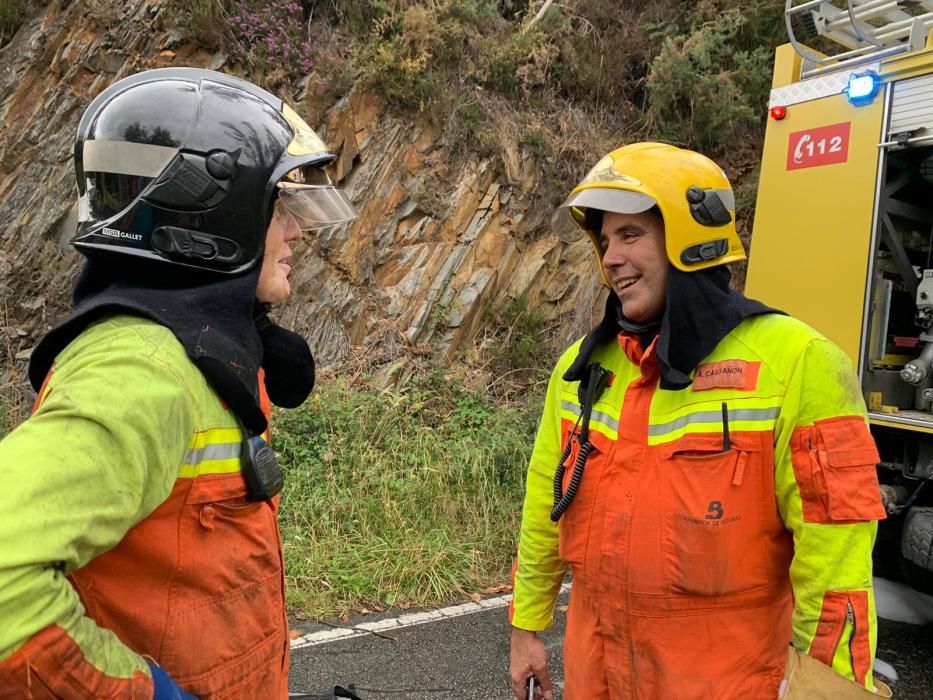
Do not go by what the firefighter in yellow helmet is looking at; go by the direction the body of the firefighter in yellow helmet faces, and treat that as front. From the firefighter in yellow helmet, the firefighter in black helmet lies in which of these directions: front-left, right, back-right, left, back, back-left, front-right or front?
front

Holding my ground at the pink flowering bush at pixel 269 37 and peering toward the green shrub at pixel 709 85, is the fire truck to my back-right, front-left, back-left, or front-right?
front-right

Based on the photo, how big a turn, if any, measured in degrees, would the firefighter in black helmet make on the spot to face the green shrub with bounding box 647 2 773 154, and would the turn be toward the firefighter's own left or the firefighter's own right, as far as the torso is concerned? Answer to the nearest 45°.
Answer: approximately 45° to the firefighter's own left

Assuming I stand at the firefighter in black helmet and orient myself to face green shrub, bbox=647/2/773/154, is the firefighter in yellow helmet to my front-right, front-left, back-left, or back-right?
front-right

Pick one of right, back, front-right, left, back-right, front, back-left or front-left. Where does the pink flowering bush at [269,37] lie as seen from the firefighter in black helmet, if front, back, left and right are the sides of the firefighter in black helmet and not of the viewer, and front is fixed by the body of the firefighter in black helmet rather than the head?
left

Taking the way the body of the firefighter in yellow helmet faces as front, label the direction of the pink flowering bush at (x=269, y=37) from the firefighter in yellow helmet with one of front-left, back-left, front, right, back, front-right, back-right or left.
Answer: right

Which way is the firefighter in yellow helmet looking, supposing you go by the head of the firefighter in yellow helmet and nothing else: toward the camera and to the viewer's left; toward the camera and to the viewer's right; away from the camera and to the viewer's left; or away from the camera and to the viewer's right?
toward the camera and to the viewer's left

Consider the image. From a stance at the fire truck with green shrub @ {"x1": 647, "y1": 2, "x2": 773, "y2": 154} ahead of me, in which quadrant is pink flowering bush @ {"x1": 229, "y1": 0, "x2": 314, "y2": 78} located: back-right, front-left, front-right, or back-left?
front-left

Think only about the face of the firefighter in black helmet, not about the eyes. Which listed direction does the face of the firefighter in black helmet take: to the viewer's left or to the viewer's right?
to the viewer's right

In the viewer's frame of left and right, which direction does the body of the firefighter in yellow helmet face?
facing the viewer and to the left of the viewer

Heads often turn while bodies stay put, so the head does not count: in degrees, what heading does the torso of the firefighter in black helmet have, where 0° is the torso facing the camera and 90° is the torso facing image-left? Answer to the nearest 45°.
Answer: approximately 270°

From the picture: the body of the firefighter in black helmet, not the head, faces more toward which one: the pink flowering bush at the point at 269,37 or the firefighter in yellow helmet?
the firefighter in yellow helmet

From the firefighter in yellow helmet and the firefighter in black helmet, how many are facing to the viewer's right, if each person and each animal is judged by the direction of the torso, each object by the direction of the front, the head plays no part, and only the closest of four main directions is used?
1

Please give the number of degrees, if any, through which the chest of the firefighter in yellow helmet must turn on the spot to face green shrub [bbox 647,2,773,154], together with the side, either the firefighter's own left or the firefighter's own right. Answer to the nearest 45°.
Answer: approximately 135° to the firefighter's own right
